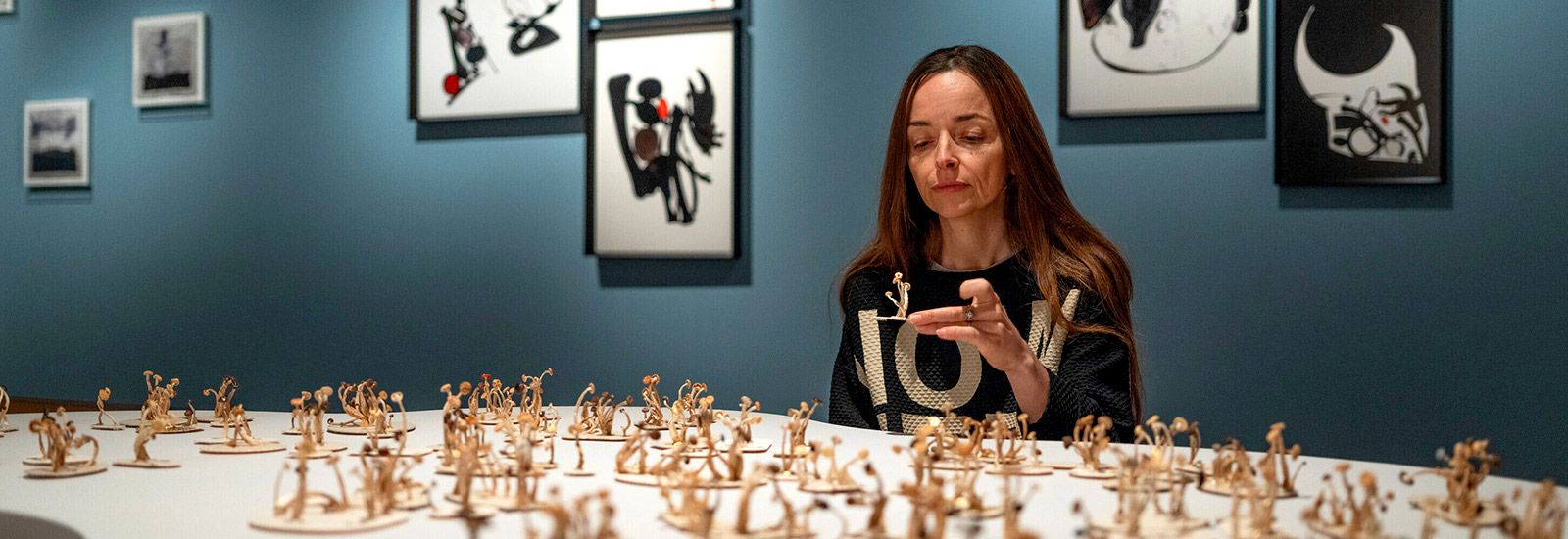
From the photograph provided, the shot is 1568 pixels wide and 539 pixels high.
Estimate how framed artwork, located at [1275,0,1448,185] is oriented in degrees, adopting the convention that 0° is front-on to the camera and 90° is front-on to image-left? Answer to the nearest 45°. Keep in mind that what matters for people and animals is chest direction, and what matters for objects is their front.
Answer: approximately 0°

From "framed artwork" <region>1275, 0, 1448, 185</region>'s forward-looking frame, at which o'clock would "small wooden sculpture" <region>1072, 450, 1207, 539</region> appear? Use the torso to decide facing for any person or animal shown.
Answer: The small wooden sculpture is roughly at 12 o'clock from the framed artwork.

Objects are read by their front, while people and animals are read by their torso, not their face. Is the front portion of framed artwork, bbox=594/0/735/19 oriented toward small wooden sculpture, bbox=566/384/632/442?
yes

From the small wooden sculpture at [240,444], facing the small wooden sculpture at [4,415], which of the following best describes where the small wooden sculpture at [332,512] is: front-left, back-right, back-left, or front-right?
back-left

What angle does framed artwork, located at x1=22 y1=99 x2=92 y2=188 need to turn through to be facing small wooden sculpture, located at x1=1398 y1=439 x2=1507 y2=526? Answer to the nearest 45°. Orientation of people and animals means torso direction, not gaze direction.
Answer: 0° — it already faces it

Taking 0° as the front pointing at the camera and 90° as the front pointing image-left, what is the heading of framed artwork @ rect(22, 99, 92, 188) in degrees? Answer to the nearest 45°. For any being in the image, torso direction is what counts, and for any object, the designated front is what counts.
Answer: approximately 0°

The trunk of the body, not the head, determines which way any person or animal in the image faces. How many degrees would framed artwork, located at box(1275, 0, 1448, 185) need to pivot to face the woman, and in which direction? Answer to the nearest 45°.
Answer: approximately 45° to its right

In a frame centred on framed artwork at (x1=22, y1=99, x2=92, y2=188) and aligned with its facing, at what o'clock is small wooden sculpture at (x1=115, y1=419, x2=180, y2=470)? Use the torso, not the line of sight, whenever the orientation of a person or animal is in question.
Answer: The small wooden sculpture is roughly at 12 o'clock from the framed artwork.
